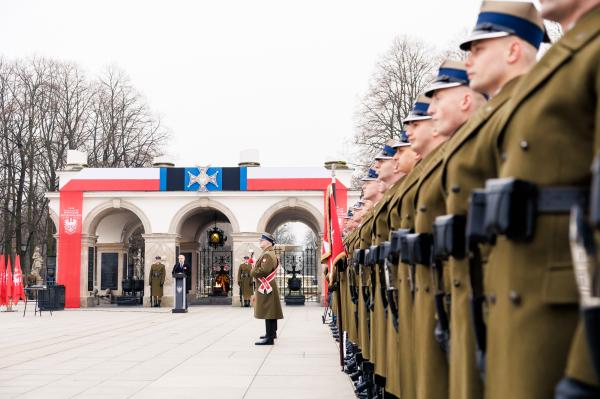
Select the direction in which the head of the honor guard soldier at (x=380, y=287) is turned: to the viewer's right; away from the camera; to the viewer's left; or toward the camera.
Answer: to the viewer's left

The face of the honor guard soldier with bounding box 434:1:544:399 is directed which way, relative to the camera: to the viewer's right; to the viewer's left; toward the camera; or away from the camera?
to the viewer's left

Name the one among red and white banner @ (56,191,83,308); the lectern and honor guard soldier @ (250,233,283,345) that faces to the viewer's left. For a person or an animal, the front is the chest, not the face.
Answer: the honor guard soldier

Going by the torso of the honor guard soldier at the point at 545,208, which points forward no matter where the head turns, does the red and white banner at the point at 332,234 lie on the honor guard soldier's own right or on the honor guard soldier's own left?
on the honor guard soldier's own right

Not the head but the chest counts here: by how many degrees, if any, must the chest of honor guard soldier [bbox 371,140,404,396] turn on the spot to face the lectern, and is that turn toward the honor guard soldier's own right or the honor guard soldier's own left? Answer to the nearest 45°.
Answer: approximately 90° to the honor guard soldier's own right

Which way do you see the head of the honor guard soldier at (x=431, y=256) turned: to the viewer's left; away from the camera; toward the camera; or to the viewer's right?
to the viewer's left

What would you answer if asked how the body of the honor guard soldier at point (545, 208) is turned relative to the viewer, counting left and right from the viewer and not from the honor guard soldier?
facing the viewer and to the left of the viewer

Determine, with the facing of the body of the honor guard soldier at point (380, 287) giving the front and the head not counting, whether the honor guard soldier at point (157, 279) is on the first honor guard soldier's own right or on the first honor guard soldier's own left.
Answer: on the first honor guard soldier's own right

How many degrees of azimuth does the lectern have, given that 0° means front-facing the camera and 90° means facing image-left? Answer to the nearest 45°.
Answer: approximately 0°

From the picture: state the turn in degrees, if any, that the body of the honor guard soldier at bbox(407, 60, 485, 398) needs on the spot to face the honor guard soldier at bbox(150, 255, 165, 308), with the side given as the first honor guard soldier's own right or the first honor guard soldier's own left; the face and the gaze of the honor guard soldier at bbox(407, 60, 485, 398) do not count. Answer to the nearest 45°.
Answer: approximately 45° to the first honor guard soldier's own right

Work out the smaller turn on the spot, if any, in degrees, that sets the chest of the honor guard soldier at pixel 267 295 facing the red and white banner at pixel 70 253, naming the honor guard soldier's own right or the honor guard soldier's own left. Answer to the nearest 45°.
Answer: approximately 45° to the honor guard soldier's own right

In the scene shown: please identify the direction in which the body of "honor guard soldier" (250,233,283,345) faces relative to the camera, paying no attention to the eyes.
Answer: to the viewer's left
